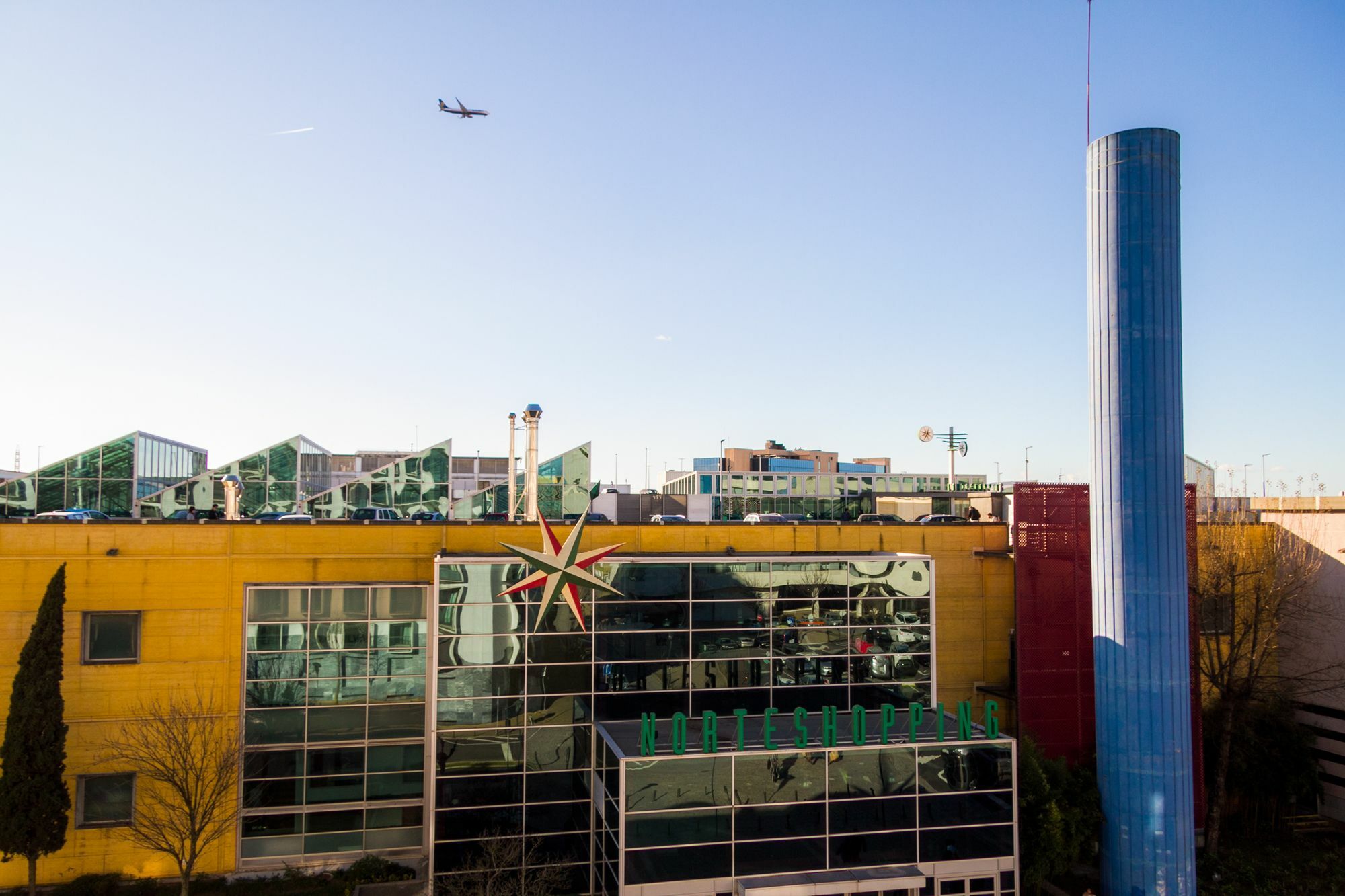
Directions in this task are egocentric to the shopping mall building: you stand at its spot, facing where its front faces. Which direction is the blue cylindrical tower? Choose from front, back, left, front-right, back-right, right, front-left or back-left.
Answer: left

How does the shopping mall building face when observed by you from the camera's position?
facing the viewer

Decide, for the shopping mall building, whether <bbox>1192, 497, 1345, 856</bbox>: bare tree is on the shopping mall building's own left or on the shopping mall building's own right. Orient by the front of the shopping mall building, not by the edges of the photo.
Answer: on the shopping mall building's own left

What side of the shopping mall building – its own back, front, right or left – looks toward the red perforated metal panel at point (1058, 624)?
left
